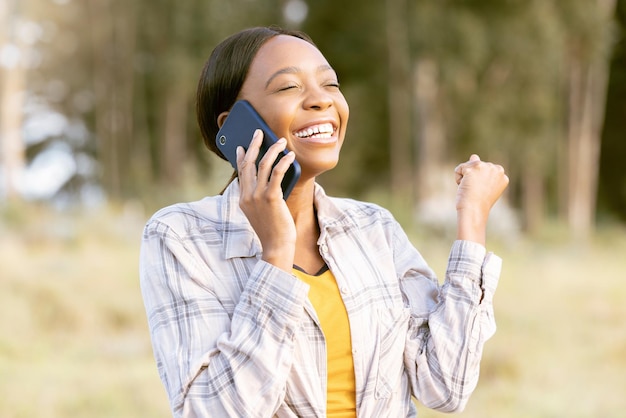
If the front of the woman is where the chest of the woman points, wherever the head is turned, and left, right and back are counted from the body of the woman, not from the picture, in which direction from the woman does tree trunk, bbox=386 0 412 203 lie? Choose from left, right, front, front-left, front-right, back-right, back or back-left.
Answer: back-left

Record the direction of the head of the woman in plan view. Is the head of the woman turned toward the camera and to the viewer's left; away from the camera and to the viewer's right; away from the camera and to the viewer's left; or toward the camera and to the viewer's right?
toward the camera and to the viewer's right

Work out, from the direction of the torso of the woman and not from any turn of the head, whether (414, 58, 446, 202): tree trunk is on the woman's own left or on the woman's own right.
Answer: on the woman's own left

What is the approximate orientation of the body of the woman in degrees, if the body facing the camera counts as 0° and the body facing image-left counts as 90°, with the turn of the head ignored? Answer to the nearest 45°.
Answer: approximately 315°

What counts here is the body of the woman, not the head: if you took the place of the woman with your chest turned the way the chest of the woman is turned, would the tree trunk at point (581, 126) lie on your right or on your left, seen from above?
on your left

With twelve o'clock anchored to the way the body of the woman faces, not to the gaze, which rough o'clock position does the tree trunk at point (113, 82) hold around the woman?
The tree trunk is roughly at 7 o'clock from the woman.

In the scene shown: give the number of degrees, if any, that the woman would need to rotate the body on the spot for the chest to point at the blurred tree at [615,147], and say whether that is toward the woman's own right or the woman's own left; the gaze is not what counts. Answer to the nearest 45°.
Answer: approximately 135° to the woman's own left

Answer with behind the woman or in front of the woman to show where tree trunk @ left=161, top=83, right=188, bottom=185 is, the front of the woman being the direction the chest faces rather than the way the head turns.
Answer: behind
